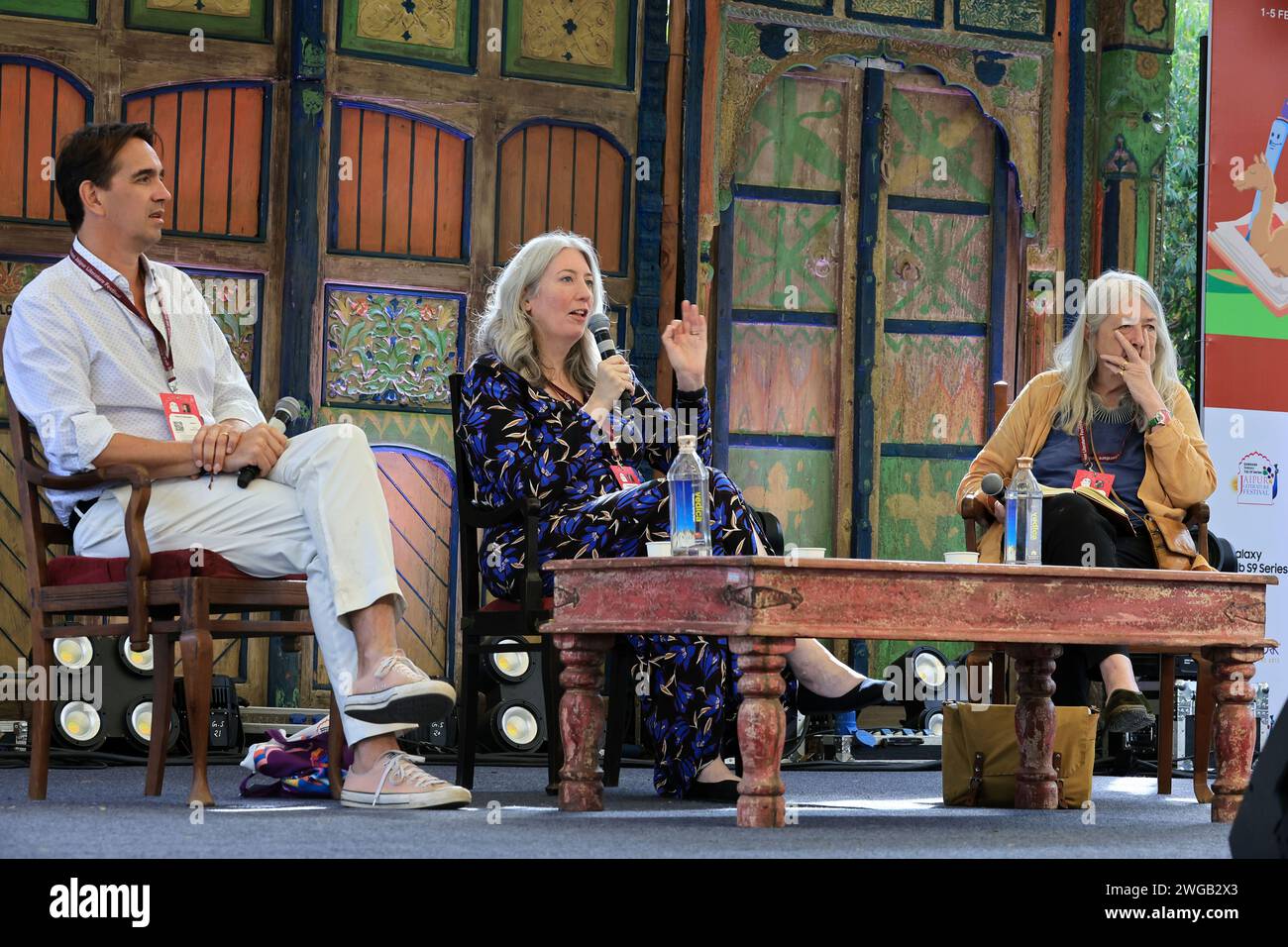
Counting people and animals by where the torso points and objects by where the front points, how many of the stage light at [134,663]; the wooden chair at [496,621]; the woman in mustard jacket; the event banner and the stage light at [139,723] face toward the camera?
4

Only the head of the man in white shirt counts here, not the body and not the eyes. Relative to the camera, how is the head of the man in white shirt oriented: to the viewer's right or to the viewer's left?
to the viewer's right

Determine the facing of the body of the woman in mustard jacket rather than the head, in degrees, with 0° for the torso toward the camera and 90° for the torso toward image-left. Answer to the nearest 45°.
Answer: approximately 0°

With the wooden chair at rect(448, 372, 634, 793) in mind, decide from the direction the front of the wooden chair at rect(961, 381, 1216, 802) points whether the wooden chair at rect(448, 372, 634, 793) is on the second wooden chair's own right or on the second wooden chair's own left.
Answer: on the second wooden chair's own right

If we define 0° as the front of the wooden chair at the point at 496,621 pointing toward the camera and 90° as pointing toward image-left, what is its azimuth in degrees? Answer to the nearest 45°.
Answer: approximately 270°

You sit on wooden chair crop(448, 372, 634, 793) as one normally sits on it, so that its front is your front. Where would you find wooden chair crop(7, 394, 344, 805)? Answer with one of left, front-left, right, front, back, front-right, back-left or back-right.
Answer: back-right

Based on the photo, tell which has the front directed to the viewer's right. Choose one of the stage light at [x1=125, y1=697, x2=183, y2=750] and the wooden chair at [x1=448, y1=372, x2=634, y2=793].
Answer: the wooden chair

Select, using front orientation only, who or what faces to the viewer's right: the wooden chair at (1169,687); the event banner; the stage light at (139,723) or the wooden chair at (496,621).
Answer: the wooden chair at (496,621)
